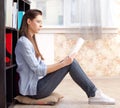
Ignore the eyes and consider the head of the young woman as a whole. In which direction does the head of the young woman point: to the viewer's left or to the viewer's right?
to the viewer's right

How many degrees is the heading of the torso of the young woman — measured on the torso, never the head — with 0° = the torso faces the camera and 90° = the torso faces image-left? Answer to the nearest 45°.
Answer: approximately 270°

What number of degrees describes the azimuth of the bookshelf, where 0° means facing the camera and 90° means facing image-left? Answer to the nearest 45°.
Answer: approximately 315°
